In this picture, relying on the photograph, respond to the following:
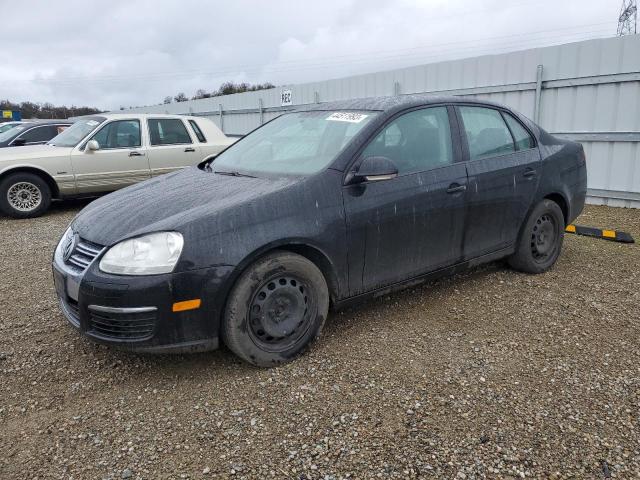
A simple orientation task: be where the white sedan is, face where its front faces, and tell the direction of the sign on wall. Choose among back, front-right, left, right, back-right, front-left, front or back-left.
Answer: back-right

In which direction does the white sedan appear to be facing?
to the viewer's left

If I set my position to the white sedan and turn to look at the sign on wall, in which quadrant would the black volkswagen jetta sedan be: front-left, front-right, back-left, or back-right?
back-right

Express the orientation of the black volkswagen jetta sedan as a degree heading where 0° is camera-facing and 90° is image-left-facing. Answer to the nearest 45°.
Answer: approximately 45°

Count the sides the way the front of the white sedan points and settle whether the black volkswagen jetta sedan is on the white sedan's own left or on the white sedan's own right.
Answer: on the white sedan's own left

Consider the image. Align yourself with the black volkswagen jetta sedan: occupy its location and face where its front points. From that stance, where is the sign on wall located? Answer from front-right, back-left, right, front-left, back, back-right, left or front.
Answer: back-right

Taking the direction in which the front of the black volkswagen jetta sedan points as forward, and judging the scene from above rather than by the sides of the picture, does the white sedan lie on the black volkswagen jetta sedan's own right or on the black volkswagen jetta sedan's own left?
on the black volkswagen jetta sedan's own right

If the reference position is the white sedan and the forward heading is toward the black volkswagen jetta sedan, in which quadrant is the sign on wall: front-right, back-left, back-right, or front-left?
back-left
